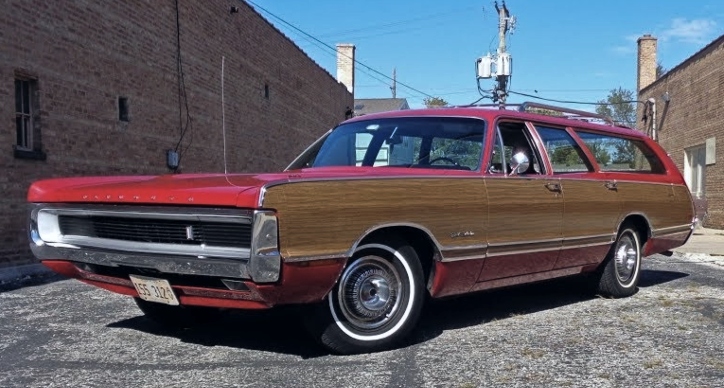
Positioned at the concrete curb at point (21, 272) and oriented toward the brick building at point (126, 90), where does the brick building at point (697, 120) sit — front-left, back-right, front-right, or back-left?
front-right

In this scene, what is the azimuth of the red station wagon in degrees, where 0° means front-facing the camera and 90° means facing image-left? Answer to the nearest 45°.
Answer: approximately 45°

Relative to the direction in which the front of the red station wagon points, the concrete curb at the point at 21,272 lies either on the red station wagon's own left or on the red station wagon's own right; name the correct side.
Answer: on the red station wagon's own right

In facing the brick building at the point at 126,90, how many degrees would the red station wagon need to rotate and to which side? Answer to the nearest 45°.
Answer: approximately 90° to its right
